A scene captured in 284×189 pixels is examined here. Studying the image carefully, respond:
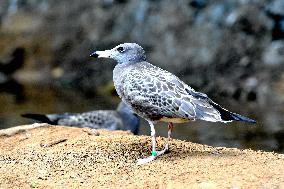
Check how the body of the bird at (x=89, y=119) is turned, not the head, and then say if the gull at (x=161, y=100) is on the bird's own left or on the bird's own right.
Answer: on the bird's own right

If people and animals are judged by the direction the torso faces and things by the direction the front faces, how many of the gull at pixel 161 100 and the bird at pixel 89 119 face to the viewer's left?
1

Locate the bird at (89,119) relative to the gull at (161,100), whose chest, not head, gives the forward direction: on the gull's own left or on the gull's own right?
on the gull's own right

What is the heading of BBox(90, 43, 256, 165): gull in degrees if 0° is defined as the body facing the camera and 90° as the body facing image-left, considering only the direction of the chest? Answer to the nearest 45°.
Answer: approximately 90°

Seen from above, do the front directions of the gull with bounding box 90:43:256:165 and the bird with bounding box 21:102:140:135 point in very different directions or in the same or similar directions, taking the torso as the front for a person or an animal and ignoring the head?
very different directions

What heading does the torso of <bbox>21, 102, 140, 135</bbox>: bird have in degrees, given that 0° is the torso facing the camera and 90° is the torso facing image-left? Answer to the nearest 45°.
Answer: approximately 270°

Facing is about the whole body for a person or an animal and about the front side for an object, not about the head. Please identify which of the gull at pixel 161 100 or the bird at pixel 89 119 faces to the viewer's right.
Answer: the bird
